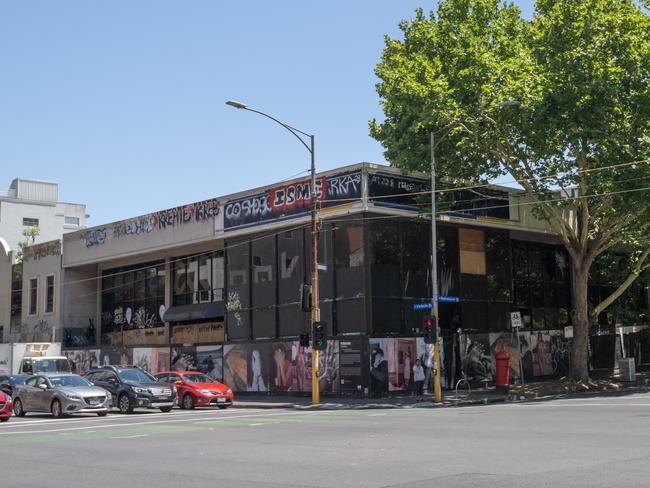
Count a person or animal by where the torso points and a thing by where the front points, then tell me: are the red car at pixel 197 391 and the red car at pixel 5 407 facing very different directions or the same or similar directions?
same or similar directions

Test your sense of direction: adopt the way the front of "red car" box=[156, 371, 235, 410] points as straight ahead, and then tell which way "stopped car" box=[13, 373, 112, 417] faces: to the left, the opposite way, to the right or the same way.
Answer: the same way

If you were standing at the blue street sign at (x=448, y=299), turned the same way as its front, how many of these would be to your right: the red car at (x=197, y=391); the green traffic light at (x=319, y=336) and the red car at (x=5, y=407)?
3

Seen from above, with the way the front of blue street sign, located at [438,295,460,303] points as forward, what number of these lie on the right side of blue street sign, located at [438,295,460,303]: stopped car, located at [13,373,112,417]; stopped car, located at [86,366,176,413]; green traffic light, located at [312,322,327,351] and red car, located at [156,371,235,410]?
4

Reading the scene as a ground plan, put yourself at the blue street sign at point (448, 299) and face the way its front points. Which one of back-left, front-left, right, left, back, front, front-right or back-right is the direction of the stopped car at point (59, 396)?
right

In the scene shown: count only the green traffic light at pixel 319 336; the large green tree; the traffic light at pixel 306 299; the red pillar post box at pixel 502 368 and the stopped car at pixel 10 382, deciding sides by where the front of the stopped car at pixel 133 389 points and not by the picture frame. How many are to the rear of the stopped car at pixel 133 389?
1

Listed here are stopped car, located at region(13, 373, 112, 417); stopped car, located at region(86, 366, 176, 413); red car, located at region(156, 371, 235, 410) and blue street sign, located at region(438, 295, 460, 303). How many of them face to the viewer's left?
0

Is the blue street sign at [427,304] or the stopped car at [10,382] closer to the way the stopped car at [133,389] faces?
the blue street sign

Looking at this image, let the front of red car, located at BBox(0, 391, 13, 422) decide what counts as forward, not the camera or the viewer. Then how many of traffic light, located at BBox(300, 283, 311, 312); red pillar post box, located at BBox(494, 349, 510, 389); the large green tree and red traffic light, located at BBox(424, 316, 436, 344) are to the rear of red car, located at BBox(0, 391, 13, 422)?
0

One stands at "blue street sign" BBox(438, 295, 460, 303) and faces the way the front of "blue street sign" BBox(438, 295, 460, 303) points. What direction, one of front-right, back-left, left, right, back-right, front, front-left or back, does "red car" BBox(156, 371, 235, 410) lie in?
right

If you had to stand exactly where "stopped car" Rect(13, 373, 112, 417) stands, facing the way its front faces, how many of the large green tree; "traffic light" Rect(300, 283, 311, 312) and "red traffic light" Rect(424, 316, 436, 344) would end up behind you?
0

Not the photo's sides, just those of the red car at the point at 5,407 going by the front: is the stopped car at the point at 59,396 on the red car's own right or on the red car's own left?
on the red car's own left

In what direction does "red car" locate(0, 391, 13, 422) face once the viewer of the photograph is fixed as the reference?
facing the viewer and to the right of the viewer

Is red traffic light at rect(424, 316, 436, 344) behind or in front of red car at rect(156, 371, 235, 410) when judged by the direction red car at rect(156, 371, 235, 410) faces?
in front

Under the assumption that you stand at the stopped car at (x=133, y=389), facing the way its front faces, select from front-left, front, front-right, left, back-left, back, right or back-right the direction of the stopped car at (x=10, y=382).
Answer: back
